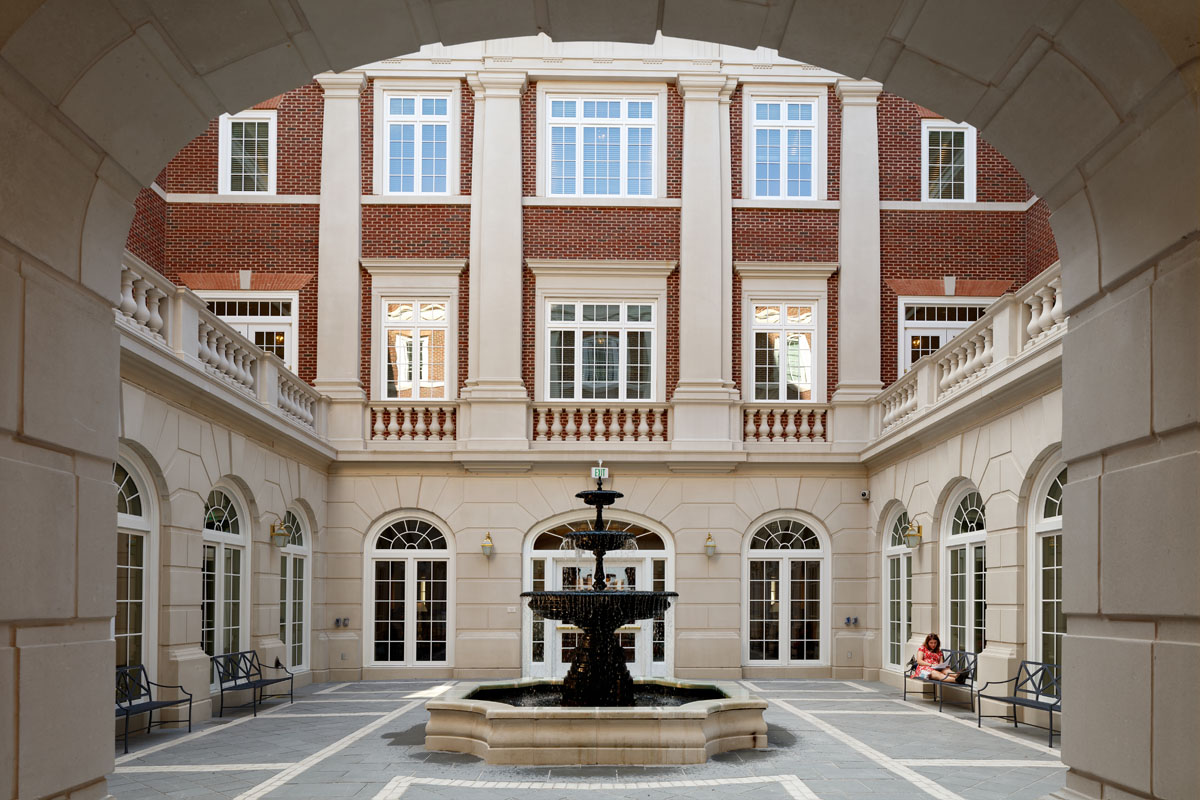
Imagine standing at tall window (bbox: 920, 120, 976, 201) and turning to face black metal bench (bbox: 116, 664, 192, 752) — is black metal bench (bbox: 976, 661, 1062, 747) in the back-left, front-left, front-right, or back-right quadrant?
front-left

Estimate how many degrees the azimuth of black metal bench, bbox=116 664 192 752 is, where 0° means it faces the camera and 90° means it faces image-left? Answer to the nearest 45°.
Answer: approximately 315°

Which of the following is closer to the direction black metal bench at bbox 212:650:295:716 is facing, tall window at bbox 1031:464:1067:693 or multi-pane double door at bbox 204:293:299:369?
the tall window

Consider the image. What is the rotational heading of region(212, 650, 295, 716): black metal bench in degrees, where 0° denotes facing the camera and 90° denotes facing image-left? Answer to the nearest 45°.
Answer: approximately 315°

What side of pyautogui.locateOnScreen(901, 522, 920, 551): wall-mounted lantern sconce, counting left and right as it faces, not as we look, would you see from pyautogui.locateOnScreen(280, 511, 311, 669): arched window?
front

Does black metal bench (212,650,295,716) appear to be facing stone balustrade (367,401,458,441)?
no

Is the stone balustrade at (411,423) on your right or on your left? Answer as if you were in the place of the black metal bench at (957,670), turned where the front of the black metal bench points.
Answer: on your right

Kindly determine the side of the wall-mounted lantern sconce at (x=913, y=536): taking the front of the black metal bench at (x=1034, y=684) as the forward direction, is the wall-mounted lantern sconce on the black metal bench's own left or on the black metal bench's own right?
on the black metal bench's own right

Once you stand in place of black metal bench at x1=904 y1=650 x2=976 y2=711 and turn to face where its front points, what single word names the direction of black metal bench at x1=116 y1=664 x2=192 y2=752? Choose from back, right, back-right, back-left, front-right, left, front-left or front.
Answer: front

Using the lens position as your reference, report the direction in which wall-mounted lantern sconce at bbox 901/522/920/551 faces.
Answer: facing to the left of the viewer

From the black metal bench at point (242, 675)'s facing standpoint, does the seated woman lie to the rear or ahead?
ahead

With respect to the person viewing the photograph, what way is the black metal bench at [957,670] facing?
facing the viewer and to the left of the viewer
